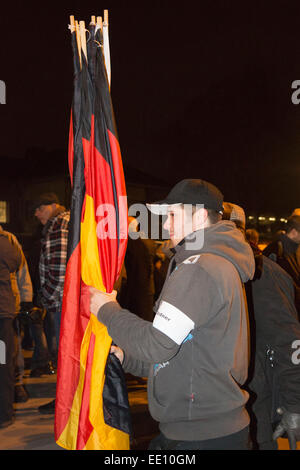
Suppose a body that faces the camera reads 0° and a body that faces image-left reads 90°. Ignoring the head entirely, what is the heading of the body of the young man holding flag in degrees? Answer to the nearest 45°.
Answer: approximately 90°

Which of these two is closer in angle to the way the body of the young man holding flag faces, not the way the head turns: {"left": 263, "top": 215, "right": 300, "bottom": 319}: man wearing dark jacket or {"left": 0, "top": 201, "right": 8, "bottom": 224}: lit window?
the lit window

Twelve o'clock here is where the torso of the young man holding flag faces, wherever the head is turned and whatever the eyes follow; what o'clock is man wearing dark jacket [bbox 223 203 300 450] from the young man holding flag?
The man wearing dark jacket is roughly at 4 o'clock from the young man holding flag.

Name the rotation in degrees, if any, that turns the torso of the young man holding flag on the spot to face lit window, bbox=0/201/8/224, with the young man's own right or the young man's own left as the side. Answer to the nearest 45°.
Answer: approximately 90° to the young man's own right

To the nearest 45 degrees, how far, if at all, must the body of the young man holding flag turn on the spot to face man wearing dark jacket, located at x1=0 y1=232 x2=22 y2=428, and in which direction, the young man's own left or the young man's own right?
approximately 45° to the young man's own right

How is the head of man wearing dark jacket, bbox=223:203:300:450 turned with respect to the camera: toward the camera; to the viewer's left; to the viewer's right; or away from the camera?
away from the camera

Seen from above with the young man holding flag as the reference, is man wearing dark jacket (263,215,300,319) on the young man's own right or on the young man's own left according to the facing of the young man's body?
on the young man's own right

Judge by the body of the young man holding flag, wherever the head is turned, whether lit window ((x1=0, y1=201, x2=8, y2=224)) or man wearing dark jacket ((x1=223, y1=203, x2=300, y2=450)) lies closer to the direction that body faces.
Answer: the lit window
